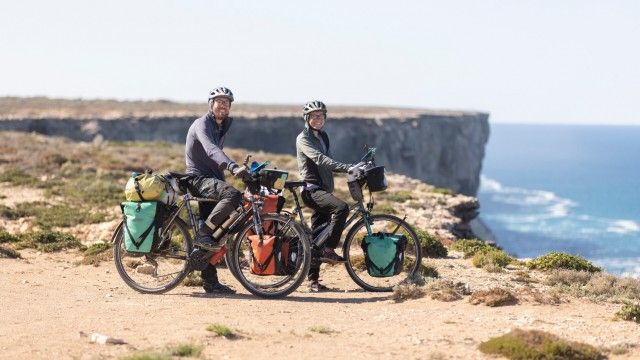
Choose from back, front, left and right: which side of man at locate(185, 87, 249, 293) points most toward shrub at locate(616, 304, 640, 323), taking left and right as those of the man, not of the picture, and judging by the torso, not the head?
front

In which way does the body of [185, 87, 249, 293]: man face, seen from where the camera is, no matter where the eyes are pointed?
to the viewer's right

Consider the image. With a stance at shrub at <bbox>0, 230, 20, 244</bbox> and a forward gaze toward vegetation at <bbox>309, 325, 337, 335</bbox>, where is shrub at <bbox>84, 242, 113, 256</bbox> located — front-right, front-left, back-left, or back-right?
front-left

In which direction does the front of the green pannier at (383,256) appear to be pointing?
toward the camera

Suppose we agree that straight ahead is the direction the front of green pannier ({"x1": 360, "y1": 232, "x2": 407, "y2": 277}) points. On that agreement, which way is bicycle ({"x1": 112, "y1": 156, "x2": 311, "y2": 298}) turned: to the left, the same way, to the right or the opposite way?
to the left

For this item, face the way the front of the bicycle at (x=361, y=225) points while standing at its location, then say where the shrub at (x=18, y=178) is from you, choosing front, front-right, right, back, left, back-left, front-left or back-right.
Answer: back-left

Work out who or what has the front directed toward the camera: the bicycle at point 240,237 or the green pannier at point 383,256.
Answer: the green pannier

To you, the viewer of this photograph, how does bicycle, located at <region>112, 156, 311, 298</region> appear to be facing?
facing to the right of the viewer

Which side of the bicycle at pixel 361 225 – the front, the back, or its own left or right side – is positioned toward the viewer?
right

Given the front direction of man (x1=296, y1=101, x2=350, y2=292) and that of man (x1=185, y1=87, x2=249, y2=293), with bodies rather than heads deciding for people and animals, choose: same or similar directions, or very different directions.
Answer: same or similar directions

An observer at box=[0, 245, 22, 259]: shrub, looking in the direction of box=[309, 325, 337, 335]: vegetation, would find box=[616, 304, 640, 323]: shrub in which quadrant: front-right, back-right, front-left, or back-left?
front-left

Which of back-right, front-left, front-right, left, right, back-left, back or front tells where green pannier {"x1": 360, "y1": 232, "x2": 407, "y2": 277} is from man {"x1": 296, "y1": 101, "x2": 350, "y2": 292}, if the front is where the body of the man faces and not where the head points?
front
